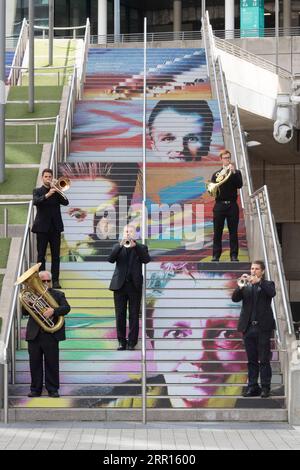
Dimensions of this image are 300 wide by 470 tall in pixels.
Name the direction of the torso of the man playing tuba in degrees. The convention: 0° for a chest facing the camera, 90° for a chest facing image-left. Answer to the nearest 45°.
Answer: approximately 0°

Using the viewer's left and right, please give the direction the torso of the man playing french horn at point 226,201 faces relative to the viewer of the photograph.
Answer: facing the viewer

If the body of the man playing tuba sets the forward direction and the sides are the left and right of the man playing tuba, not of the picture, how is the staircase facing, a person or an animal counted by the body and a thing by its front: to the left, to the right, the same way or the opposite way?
the same way

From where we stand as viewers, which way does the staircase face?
facing the viewer

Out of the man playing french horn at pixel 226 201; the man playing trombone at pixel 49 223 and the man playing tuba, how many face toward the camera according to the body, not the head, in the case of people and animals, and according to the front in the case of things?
3

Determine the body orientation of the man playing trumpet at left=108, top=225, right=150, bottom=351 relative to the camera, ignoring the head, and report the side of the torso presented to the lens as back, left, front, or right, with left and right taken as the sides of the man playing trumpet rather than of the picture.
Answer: front

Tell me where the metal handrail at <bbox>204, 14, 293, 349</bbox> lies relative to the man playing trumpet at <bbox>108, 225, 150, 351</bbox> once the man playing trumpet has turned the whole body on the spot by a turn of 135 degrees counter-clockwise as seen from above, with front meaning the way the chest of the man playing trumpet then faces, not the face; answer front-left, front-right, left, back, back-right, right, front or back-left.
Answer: front

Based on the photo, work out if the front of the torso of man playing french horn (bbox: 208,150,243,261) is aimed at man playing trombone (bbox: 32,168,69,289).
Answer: no

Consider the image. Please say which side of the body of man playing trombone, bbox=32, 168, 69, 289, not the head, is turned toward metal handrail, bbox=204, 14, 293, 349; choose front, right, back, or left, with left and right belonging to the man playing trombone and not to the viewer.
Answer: left

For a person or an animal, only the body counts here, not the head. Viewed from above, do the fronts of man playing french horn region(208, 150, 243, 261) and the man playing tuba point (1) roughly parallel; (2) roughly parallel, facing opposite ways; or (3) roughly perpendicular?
roughly parallel

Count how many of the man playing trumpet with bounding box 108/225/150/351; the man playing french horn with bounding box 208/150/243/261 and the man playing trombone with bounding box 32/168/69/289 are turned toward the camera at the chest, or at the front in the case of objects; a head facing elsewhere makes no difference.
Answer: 3

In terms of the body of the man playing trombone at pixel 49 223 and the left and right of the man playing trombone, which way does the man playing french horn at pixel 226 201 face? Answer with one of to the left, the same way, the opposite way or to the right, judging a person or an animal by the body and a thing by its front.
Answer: the same way
